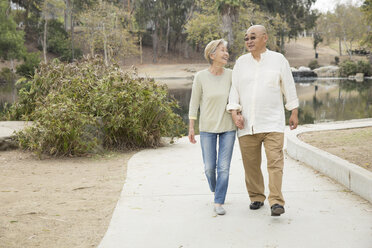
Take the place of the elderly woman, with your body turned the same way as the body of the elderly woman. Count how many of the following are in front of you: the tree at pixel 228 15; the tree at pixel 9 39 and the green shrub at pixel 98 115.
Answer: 0

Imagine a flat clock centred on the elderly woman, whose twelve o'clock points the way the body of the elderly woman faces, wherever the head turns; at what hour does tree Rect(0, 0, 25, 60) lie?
The tree is roughly at 5 o'clock from the elderly woman.

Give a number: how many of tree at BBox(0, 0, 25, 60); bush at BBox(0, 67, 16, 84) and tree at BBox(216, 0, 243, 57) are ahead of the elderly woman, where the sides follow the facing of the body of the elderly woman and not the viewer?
0

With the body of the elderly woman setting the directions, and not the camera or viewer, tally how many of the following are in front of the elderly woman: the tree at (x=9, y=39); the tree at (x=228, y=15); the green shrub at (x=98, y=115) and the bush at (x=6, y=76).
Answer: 0

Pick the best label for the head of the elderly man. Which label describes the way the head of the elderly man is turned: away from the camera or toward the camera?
toward the camera

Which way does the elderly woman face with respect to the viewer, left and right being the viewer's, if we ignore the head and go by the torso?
facing the viewer

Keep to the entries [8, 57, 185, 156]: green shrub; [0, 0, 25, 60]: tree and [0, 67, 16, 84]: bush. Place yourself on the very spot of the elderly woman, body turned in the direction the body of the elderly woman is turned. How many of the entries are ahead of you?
0

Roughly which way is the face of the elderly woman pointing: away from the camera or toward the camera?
toward the camera

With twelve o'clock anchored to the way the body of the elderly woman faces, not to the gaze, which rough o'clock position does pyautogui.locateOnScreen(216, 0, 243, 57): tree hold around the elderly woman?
The tree is roughly at 6 o'clock from the elderly woman.

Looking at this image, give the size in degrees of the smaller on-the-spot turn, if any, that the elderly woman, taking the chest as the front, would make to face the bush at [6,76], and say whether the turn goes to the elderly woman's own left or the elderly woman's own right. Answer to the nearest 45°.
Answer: approximately 135° to the elderly woman's own right

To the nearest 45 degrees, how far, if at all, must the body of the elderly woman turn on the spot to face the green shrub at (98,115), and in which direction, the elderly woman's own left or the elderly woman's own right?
approximately 135° to the elderly woman's own right
